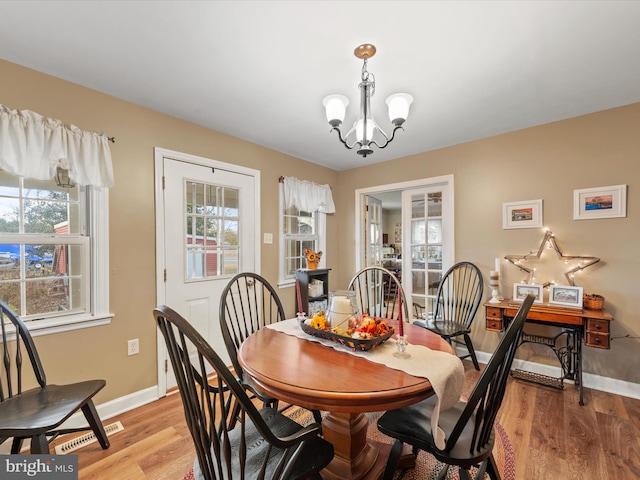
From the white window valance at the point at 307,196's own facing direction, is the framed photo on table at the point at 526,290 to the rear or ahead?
ahead

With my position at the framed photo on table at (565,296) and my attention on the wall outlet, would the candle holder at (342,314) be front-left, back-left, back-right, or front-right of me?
front-left

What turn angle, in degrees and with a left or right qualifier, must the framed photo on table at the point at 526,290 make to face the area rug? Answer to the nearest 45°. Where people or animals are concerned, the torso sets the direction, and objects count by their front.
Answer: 0° — it already faces it

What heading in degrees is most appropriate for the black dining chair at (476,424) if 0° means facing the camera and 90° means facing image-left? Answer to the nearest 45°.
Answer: approximately 135°

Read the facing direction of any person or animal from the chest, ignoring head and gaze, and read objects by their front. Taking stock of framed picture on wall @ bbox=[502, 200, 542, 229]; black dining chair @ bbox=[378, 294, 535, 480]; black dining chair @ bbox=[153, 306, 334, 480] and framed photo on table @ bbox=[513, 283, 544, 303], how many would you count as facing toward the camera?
2

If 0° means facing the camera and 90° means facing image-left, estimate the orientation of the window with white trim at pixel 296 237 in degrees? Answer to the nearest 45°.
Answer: approximately 315°

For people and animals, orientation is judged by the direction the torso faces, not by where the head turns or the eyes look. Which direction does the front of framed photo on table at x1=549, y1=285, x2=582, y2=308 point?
toward the camera

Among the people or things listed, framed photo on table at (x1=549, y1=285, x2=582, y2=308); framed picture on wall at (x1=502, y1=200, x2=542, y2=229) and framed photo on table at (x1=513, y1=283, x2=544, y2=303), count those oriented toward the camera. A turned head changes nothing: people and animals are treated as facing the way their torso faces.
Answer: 3

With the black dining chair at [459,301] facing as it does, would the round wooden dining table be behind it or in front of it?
in front

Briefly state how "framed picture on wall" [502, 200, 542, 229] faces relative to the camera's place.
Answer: facing the viewer

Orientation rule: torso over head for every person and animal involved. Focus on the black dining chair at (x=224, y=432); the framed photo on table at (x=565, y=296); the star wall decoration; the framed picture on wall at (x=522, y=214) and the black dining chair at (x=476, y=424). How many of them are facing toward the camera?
3

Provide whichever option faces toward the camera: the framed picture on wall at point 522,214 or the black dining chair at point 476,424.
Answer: the framed picture on wall

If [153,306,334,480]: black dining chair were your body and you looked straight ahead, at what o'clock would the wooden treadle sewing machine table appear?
The wooden treadle sewing machine table is roughly at 1 o'clock from the black dining chair.

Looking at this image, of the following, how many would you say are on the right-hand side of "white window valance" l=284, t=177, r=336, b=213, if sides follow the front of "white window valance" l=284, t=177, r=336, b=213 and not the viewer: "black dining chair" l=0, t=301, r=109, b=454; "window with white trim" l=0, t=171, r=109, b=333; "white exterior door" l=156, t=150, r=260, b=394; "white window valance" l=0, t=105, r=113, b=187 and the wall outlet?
5

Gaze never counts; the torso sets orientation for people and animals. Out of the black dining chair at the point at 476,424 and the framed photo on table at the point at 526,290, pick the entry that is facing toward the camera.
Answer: the framed photo on table

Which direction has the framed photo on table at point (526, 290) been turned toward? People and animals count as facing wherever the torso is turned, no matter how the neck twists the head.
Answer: toward the camera

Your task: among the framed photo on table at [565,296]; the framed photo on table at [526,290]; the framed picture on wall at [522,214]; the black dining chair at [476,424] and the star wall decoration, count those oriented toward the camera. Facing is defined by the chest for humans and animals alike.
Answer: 4

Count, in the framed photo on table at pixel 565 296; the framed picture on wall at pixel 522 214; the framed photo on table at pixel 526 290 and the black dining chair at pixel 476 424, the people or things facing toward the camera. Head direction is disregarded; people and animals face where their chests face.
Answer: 3

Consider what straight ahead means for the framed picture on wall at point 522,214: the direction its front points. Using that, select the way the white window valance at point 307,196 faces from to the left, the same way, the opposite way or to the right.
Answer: to the left

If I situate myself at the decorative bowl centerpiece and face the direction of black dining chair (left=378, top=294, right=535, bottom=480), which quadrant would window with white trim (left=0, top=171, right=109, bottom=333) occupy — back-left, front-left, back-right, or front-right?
back-right

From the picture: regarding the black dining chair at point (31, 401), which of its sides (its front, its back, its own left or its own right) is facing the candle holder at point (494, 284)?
front

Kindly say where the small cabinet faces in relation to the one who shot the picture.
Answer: facing the viewer and to the right of the viewer
